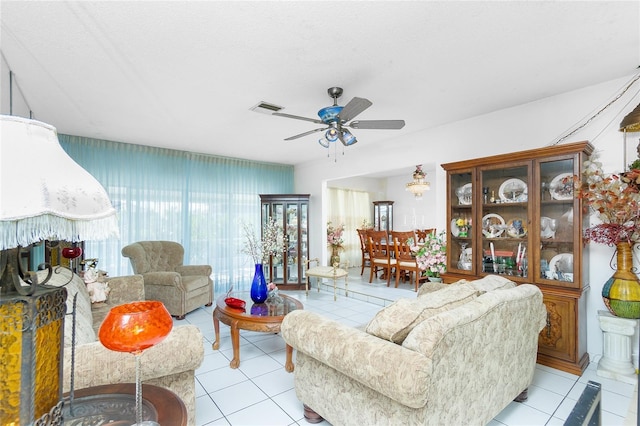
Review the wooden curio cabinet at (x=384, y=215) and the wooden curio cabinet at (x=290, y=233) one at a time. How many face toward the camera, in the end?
2

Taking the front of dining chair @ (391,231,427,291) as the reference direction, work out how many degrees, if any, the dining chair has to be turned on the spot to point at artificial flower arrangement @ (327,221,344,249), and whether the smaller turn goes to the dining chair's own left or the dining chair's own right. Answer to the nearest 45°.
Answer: approximately 90° to the dining chair's own left

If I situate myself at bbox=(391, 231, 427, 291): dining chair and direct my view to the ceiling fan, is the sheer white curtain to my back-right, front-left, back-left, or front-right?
back-right

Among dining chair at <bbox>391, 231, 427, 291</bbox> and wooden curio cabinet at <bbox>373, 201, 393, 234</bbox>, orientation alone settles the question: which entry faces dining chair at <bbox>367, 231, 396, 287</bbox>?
the wooden curio cabinet

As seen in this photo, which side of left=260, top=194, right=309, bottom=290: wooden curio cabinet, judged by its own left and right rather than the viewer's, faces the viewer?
front

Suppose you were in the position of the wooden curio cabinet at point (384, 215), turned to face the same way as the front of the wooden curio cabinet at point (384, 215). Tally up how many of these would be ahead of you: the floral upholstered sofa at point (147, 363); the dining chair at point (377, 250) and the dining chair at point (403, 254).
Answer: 3

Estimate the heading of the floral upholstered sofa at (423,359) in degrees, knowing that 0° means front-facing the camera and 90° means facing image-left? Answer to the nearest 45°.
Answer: approximately 135°

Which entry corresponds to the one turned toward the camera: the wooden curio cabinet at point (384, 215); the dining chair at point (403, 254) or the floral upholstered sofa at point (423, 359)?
the wooden curio cabinet

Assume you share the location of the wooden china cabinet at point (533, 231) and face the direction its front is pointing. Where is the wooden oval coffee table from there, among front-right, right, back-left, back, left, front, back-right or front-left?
front

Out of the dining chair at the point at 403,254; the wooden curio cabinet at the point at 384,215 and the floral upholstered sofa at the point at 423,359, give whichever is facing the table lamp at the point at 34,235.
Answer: the wooden curio cabinet

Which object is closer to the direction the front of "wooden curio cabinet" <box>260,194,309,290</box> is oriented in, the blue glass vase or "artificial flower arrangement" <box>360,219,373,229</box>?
the blue glass vase

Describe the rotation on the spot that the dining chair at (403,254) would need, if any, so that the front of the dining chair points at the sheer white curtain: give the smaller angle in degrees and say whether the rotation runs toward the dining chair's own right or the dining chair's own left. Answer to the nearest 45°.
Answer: approximately 90° to the dining chair's own left

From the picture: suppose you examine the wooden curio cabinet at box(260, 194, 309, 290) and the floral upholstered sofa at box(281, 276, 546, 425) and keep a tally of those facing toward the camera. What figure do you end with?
1

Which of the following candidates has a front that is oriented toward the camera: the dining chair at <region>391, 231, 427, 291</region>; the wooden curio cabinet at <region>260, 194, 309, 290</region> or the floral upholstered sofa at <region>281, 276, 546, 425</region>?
the wooden curio cabinet
